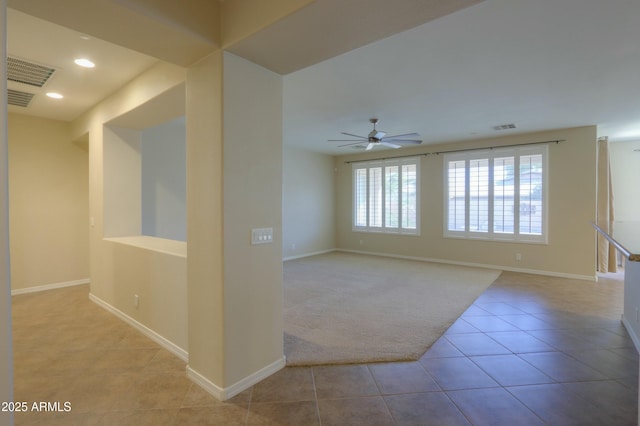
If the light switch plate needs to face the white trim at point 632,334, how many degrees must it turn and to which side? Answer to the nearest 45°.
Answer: approximately 45° to its left

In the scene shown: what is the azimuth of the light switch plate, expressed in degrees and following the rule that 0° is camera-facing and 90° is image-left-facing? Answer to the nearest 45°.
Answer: approximately 315°

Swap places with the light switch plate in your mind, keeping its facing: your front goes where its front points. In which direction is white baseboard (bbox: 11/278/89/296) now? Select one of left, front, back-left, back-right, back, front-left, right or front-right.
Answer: back
